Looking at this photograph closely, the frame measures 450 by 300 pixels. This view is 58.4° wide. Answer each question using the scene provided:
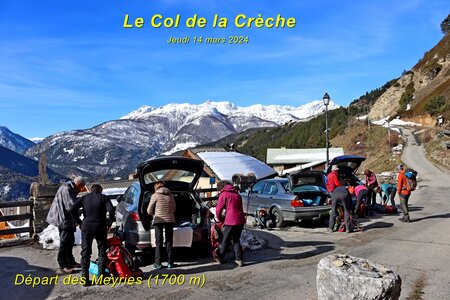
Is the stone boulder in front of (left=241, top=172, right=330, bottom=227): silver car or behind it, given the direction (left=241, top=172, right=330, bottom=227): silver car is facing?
behind

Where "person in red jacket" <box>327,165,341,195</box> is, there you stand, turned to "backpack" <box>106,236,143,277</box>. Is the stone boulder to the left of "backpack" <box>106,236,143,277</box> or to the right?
left

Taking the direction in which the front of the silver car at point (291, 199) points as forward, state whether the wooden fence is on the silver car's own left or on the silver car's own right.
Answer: on the silver car's own left

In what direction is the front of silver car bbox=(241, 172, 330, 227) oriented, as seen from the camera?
facing away from the viewer and to the left of the viewer

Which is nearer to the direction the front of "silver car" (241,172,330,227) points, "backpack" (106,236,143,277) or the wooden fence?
the wooden fence

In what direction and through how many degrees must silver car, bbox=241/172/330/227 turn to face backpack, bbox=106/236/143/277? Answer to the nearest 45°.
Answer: approximately 90° to its left

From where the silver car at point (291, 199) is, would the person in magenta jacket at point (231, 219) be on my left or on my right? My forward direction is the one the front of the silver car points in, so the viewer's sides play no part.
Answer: on my left

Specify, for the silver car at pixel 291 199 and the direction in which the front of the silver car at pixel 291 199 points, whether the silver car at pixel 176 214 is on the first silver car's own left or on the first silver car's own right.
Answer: on the first silver car's own left
